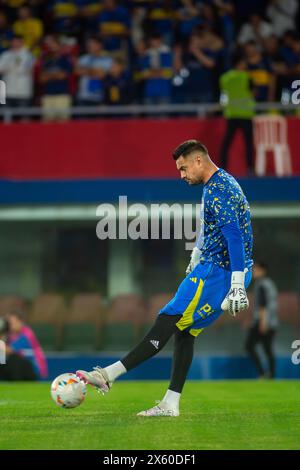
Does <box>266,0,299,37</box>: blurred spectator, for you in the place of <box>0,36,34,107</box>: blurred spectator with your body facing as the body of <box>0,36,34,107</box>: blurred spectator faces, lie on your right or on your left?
on your left

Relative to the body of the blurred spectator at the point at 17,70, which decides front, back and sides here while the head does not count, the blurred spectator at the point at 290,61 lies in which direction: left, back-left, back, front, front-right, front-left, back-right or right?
left

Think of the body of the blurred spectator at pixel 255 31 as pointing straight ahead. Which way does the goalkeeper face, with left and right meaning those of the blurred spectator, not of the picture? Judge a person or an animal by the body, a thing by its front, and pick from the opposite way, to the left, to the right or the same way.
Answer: to the right

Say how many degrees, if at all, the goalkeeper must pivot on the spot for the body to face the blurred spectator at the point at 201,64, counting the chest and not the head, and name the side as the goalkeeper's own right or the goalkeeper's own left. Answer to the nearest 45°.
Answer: approximately 90° to the goalkeeper's own right

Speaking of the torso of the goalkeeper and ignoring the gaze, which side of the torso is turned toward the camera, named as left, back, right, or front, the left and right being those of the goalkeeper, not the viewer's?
left

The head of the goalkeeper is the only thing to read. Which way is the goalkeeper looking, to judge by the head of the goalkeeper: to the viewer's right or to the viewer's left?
to the viewer's left

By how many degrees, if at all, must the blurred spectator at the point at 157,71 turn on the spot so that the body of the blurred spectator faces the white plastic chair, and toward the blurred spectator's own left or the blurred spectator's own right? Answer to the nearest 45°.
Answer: approximately 90° to the blurred spectator's own left

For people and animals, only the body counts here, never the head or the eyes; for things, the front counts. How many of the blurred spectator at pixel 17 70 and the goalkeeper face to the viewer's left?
1
